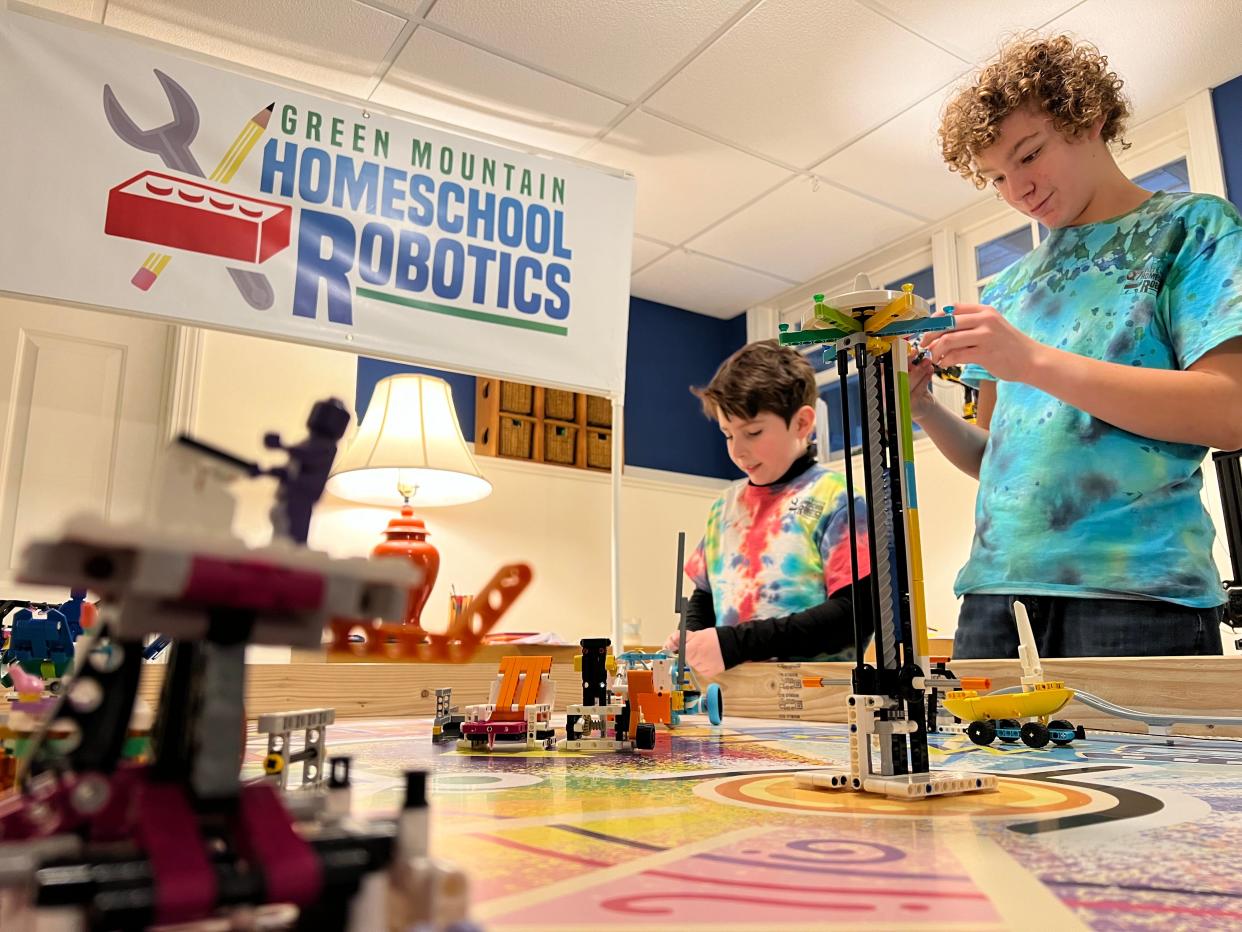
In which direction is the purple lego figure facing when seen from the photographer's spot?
facing to the left of the viewer

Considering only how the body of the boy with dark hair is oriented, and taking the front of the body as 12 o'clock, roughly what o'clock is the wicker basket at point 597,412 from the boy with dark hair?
The wicker basket is roughly at 4 o'clock from the boy with dark hair.

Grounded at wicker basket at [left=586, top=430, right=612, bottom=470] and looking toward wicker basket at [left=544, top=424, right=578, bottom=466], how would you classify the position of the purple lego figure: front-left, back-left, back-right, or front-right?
front-left

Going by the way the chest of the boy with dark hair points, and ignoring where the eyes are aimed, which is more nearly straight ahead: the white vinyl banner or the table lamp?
the white vinyl banner

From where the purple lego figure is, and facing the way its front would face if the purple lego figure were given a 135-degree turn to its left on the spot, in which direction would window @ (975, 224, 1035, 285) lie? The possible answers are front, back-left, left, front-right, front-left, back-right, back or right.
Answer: left

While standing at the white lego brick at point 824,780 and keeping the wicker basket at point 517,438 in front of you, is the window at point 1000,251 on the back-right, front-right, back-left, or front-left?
front-right

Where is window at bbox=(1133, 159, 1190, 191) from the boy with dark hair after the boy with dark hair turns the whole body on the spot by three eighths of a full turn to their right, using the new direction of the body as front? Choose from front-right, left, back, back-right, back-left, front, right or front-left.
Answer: front-right

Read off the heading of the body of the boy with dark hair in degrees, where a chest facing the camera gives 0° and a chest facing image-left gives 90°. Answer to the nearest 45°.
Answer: approximately 45°

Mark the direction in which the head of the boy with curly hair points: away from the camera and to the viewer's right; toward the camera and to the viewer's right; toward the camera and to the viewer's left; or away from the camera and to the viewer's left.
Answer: toward the camera and to the viewer's left

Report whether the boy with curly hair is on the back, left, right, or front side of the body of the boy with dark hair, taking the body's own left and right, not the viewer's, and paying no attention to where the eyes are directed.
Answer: left

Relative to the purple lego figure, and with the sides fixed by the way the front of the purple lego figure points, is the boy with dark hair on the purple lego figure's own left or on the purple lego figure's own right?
on the purple lego figure's own right

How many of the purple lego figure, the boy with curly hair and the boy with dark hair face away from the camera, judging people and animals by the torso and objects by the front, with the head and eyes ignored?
0
